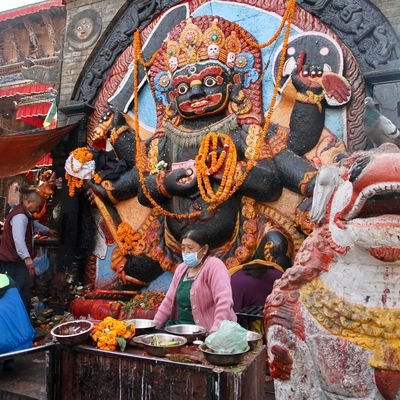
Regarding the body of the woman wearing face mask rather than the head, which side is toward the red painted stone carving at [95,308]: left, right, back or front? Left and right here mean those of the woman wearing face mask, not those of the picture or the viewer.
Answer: right

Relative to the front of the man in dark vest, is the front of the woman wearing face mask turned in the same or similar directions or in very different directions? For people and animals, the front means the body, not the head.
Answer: very different directions

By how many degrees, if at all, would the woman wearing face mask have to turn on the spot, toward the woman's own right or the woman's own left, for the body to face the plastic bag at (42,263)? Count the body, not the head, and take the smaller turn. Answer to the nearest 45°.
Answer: approximately 90° to the woman's own right

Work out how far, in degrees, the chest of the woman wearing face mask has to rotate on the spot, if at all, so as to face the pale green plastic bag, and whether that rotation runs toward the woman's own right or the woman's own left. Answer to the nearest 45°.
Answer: approximately 45° to the woman's own left

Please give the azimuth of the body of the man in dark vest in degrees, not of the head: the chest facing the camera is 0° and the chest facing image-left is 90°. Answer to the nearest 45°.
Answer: approximately 270°

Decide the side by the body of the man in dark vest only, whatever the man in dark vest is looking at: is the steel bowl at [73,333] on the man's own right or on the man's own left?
on the man's own right

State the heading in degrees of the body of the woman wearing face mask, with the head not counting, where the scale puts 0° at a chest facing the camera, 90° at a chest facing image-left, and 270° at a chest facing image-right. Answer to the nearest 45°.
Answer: approximately 45°

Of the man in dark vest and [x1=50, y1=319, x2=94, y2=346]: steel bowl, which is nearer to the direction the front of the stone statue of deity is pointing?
the steel bowl
